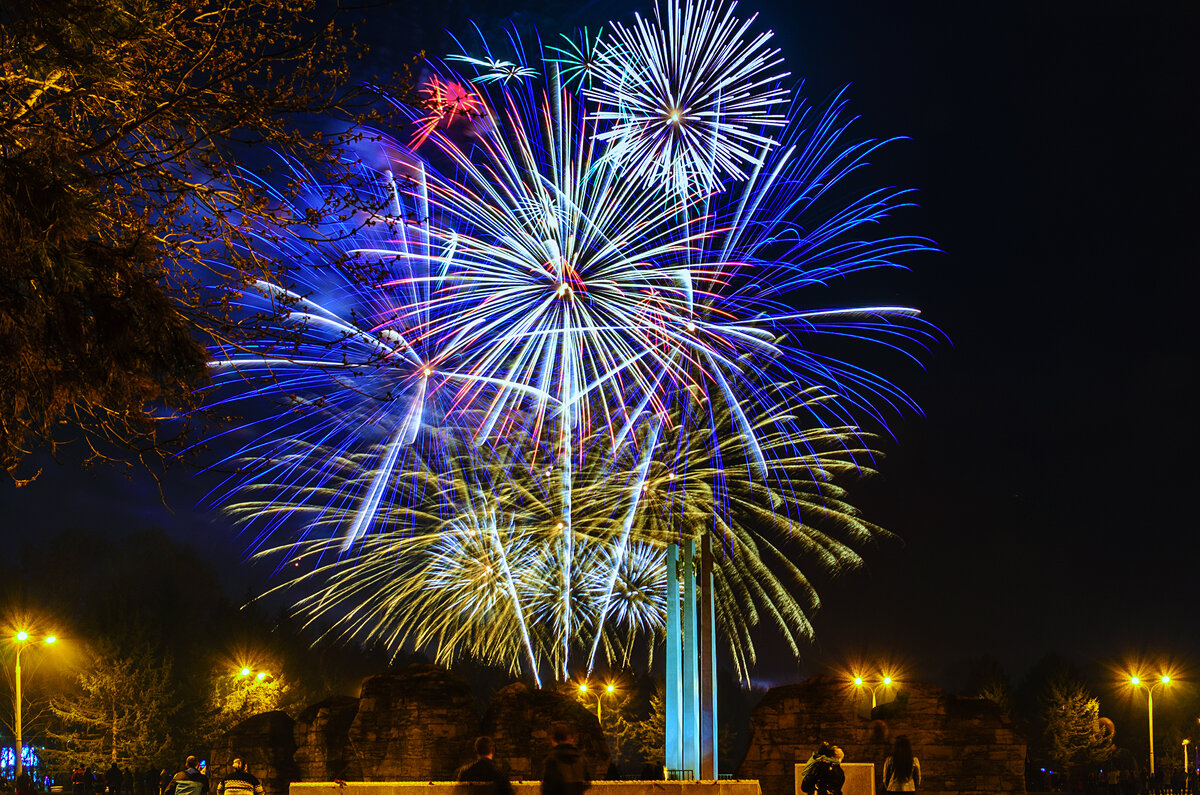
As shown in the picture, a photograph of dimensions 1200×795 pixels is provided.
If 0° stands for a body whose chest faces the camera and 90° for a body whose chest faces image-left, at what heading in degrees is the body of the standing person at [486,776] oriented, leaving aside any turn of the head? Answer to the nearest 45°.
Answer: approximately 180°

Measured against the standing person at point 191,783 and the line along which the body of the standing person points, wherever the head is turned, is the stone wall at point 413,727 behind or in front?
in front

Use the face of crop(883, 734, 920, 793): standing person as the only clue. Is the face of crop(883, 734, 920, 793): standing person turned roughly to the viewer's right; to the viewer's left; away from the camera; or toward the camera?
away from the camera

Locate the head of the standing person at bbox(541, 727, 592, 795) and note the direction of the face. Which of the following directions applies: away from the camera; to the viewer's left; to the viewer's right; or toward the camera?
away from the camera

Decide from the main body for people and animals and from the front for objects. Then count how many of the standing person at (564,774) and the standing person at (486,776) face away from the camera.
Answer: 2

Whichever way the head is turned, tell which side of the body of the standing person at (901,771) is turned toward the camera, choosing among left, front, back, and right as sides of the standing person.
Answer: back

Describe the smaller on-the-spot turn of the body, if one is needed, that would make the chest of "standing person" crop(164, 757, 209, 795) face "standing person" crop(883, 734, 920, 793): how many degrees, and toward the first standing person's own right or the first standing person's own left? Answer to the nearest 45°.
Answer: approximately 135° to the first standing person's own right

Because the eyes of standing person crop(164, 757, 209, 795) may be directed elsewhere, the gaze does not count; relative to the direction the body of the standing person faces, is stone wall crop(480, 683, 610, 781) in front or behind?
in front

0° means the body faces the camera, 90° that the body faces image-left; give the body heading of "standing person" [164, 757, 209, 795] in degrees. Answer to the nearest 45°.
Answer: approximately 180°

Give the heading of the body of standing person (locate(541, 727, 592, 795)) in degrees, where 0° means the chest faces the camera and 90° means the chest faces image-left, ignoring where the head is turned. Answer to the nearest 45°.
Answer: approximately 180°
